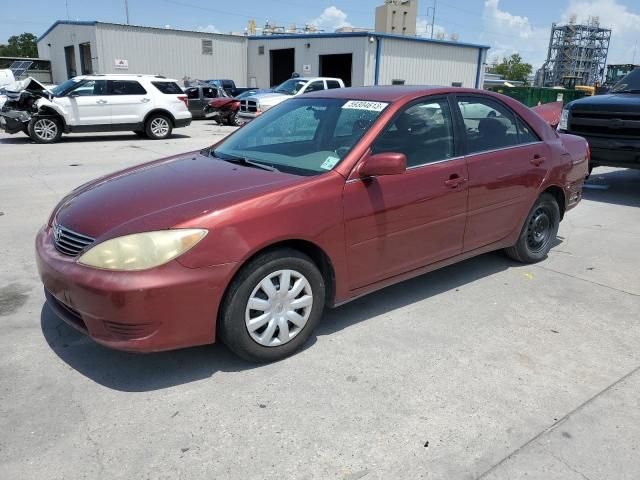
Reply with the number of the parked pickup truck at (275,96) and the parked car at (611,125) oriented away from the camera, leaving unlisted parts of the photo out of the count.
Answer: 0

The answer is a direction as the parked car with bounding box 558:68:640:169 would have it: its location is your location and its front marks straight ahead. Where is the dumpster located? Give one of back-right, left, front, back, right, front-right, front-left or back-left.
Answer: back-right

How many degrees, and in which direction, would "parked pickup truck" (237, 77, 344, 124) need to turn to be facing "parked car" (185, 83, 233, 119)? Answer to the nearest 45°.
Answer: approximately 90° to its right

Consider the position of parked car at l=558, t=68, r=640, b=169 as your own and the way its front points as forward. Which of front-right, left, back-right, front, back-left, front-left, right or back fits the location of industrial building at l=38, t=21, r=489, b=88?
right

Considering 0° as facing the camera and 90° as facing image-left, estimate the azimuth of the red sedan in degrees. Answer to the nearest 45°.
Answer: approximately 45°

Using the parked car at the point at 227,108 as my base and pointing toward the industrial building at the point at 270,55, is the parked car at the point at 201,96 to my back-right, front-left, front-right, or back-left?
front-left

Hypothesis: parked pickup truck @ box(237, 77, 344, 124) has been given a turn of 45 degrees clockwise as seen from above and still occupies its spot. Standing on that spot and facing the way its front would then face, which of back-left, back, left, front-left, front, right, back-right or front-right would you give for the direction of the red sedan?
left

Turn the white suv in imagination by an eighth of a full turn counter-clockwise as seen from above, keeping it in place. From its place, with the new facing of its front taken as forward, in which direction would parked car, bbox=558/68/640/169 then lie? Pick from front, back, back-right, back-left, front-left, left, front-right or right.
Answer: left

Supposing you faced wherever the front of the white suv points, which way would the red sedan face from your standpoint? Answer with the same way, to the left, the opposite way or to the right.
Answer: the same way

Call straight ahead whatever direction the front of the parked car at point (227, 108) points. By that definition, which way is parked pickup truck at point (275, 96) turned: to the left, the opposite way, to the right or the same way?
the same way

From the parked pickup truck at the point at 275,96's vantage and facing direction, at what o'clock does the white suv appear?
The white suv is roughly at 12 o'clock from the parked pickup truck.

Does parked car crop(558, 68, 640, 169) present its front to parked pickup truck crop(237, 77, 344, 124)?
no

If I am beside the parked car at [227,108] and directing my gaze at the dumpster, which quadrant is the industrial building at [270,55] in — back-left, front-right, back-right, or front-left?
front-left

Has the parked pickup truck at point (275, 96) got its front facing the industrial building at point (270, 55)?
no

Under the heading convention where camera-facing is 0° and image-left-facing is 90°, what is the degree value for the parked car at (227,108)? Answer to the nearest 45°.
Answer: approximately 45°

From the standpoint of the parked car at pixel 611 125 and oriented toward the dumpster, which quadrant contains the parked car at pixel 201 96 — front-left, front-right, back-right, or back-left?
front-left

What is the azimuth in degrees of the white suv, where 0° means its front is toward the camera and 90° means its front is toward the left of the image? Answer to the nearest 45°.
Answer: approximately 90°

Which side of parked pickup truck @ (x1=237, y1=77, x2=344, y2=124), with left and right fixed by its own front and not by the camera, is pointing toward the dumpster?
back

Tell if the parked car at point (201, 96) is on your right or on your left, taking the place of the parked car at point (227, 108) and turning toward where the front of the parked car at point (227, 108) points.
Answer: on your right

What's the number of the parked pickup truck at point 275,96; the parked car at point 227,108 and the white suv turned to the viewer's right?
0
